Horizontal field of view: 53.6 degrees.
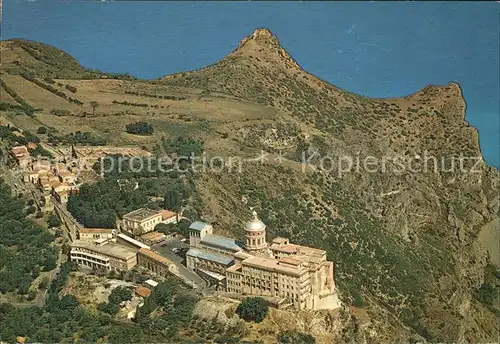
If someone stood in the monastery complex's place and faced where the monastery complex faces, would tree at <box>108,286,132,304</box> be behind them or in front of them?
in front

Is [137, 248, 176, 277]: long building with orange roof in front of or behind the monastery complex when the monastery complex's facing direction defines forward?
in front
